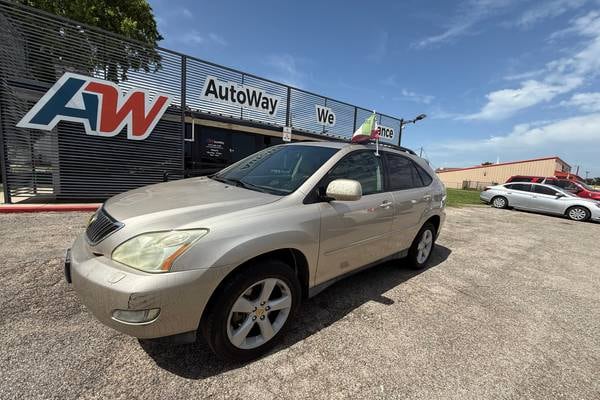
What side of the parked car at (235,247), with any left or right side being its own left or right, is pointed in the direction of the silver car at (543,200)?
back

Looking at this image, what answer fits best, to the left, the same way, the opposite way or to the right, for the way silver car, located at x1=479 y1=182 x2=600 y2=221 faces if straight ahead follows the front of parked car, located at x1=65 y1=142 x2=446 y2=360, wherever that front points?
to the left

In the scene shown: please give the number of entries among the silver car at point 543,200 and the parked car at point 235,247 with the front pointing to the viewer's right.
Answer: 1

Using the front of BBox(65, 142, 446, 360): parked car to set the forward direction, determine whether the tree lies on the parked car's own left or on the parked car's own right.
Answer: on the parked car's own right

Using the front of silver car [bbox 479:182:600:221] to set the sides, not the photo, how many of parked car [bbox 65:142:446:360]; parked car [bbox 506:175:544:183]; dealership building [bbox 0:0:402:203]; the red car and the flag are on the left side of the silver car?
2

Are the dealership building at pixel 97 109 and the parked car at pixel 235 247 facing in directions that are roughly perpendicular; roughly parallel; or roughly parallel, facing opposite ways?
roughly perpendicular

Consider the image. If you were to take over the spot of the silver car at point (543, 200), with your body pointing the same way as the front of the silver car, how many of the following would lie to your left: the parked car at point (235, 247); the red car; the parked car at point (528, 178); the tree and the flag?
2

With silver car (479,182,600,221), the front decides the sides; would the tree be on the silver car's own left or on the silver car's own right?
on the silver car's own right

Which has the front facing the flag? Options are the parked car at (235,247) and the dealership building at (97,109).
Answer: the dealership building

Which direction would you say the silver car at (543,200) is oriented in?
to the viewer's right

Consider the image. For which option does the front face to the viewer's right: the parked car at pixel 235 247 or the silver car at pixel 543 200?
the silver car

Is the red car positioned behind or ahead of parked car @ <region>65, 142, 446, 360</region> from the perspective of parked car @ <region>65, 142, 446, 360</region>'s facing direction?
behind

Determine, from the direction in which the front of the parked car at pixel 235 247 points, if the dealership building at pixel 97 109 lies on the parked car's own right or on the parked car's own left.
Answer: on the parked car's own right
